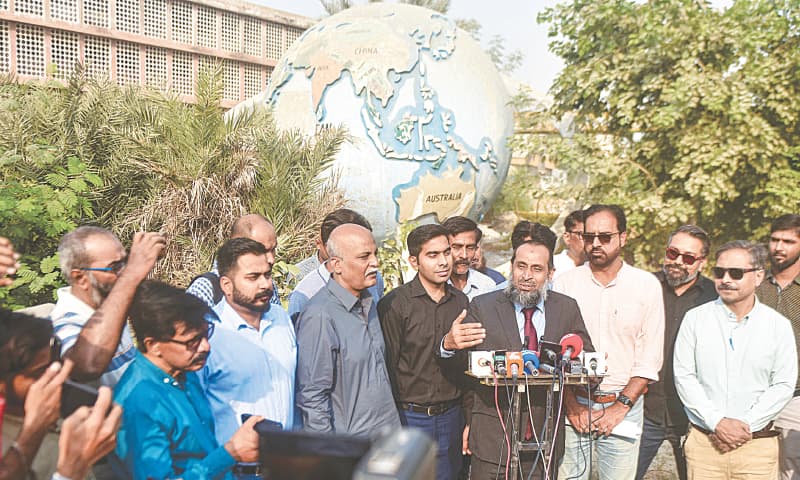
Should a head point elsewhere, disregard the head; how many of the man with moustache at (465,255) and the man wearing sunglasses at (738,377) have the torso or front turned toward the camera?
2

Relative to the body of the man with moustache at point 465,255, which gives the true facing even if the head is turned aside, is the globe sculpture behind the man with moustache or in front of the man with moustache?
behind

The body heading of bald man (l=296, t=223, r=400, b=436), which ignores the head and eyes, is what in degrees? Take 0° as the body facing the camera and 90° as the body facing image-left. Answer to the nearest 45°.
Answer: approximately 315°

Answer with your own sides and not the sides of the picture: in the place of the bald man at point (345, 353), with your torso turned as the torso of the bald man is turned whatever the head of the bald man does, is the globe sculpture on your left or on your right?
on your left

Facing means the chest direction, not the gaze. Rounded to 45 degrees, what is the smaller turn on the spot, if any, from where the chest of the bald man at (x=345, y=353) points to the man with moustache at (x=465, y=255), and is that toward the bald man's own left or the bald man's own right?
approximately 90° to the bald man's own left

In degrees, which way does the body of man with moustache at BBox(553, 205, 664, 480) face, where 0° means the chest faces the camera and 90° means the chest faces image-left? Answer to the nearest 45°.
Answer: approximately 45°

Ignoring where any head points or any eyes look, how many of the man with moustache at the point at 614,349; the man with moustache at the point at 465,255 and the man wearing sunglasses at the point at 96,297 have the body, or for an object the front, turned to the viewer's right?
1

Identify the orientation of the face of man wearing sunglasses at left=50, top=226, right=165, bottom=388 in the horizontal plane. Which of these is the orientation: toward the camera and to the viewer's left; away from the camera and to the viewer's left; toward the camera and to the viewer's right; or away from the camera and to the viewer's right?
toward the camera and to the viewer's right

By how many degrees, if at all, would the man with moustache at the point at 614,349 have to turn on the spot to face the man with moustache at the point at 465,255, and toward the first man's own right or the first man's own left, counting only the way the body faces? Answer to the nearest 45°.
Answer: approximately 90° to the first man's own right

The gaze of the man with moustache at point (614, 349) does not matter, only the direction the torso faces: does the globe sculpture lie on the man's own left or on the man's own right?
on the man's own right

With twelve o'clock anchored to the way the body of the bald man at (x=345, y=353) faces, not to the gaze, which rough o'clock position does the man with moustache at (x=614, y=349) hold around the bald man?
The man with moustache is roughly at 10 o'clock from the bald man.
